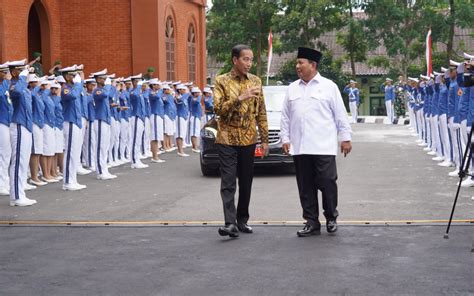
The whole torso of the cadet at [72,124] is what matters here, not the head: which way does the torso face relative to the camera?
to the viewer's right

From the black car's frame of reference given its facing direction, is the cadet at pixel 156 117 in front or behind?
behind

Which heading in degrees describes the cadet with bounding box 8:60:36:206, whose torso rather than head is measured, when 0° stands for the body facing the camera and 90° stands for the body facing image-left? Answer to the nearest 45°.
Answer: approximately 270°

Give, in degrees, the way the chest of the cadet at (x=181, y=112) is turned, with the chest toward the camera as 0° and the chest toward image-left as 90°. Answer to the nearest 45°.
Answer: approximately 315°

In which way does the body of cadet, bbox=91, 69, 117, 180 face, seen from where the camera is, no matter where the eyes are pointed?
to the viewer's right

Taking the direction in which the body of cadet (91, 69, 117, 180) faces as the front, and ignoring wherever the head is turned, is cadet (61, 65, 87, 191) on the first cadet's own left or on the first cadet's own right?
on the first cadet's own right

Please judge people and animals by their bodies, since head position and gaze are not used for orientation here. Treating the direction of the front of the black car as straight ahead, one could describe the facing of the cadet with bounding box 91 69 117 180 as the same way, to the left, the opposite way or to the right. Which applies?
to the left

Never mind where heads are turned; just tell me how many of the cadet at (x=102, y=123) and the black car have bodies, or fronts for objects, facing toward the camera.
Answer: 1

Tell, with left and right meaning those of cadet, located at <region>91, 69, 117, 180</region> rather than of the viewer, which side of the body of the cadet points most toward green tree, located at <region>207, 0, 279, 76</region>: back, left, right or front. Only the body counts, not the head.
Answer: left

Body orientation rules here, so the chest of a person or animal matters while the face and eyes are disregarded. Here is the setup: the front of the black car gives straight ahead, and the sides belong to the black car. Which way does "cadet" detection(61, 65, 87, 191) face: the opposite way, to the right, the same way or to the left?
to the left
